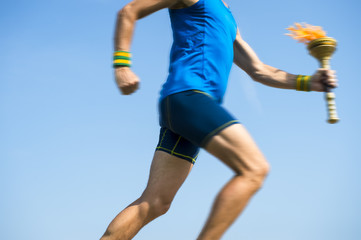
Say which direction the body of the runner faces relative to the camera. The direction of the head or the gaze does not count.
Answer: to the viewer's right
